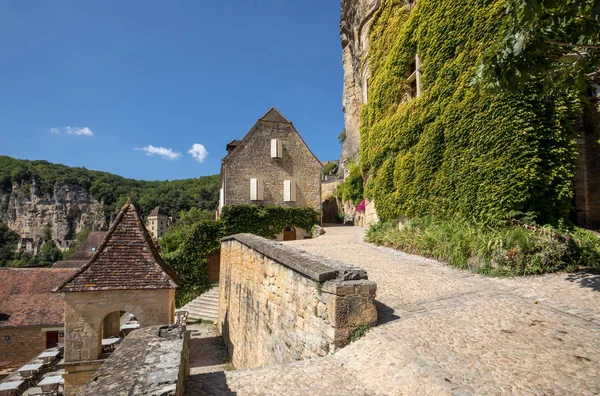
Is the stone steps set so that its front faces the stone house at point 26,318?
no

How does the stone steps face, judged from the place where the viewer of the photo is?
facing the viewer

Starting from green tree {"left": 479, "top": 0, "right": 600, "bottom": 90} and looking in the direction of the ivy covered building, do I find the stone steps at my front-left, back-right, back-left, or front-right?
front-left

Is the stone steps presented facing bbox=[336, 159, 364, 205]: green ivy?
no

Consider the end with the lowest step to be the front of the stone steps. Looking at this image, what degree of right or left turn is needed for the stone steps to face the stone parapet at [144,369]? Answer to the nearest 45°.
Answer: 0° — it already faces it

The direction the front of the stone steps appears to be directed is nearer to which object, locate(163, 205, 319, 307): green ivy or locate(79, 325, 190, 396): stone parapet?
the stone parapet

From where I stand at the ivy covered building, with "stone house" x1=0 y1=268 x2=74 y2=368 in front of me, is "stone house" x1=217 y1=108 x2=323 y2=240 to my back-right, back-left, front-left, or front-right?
front-right

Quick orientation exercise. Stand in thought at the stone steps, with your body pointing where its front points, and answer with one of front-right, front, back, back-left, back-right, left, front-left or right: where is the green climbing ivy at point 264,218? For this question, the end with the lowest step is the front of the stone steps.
back-left

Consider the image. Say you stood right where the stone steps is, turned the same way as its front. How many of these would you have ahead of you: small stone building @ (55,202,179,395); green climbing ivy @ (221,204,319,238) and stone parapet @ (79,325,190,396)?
2

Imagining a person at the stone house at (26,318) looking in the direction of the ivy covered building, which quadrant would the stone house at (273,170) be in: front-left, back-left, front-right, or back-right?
front-left

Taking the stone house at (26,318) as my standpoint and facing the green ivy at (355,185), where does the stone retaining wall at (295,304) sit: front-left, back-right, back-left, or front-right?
front-right

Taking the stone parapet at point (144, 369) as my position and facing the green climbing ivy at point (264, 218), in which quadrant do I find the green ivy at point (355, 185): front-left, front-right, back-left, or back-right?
front-right

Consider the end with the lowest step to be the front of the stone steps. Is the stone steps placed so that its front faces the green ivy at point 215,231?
no
